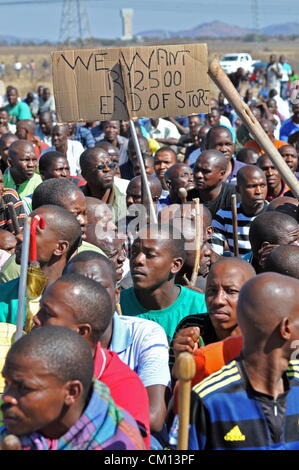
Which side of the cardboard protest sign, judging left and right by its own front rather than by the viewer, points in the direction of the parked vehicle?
back

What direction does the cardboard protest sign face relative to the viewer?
toward the camera
